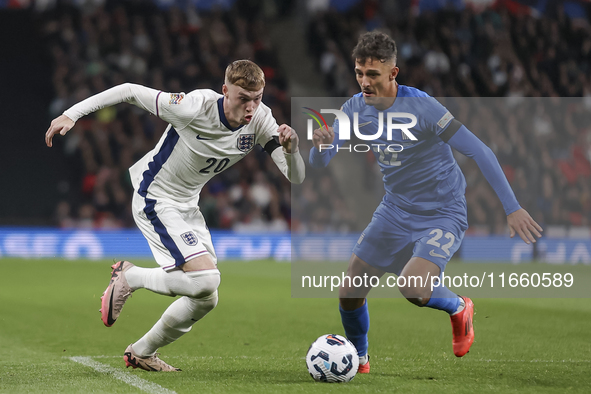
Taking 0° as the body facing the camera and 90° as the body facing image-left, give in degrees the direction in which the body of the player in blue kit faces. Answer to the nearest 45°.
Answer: approximately 45°

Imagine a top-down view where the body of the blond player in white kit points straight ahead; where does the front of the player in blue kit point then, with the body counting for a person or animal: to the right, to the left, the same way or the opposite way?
to the right

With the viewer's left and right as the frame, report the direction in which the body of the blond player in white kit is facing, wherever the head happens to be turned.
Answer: facing the viewer and to the right of the viewer

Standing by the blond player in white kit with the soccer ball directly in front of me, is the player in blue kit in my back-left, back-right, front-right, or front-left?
front-left

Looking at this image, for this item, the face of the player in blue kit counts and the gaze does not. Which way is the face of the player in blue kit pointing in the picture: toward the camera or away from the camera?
toward the camera

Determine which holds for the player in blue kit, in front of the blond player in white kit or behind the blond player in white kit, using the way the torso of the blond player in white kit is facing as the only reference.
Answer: in front

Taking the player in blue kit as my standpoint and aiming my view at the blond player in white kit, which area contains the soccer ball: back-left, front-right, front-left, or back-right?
front-left

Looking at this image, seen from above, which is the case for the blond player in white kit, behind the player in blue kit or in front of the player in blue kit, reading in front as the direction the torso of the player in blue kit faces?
in front

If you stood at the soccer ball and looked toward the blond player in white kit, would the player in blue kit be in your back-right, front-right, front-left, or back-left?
back-right
